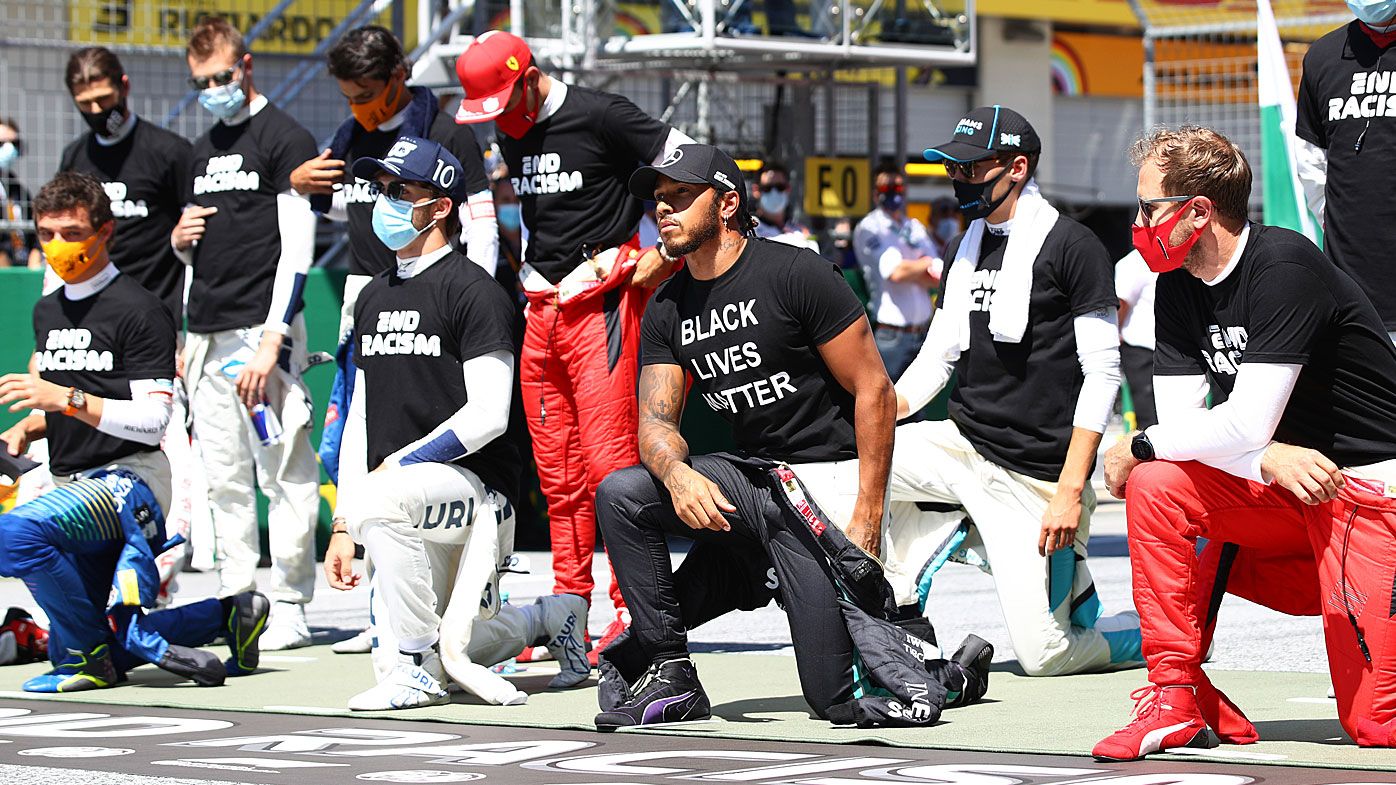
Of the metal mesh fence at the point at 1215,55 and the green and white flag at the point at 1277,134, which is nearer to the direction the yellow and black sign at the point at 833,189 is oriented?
the green and white flag

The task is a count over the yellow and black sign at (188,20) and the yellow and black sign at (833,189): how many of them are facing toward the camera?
2

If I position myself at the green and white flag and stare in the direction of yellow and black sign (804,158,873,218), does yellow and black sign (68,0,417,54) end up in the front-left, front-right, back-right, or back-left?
front-left

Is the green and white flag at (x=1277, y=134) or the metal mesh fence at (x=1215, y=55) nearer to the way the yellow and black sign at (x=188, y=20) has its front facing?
the green and white flag

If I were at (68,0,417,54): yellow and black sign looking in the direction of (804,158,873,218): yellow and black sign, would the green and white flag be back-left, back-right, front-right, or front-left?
front-right

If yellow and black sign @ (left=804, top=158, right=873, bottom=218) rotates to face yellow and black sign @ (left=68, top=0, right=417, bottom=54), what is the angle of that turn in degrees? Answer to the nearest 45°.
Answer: approximately 90° to its right

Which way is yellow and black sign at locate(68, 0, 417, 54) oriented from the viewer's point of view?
toward the camera

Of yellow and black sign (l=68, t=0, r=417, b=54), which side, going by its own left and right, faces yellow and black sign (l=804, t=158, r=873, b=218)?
left

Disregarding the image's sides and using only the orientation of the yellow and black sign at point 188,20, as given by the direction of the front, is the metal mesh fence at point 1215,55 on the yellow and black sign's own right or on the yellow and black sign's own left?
on the yellow and black sign's own left

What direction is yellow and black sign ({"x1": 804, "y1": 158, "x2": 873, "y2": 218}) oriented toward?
toward the camera

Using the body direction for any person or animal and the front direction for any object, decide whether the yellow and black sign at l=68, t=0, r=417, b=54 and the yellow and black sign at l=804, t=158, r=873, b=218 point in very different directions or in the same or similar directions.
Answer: same or similar directions

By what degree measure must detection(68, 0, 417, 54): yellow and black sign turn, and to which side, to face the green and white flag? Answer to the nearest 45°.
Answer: approximately 45° to its left
